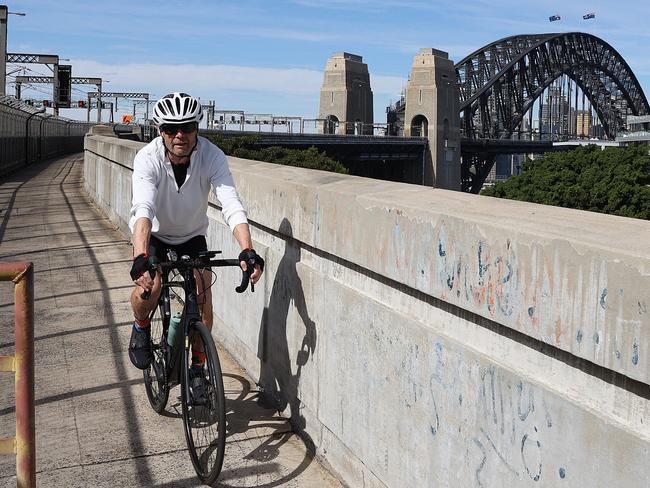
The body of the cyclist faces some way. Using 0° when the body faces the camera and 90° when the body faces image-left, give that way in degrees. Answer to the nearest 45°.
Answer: approximately 0°

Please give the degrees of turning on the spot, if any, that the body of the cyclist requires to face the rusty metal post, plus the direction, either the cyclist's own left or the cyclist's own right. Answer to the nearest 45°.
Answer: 0° — they already face it
